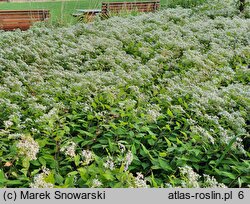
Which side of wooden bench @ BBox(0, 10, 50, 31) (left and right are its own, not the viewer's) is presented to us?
front

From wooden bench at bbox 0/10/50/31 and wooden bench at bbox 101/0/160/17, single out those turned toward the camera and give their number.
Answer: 2

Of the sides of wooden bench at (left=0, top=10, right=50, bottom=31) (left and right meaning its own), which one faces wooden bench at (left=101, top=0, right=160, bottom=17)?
left

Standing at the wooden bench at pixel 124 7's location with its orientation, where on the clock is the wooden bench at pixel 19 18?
the wooden bench at pixel 19 18 is roughly at 2 o'clock from the wooden bench at pixel 124 7.

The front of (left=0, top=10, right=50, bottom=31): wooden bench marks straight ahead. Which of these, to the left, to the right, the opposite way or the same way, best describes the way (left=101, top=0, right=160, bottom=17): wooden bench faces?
the same way
